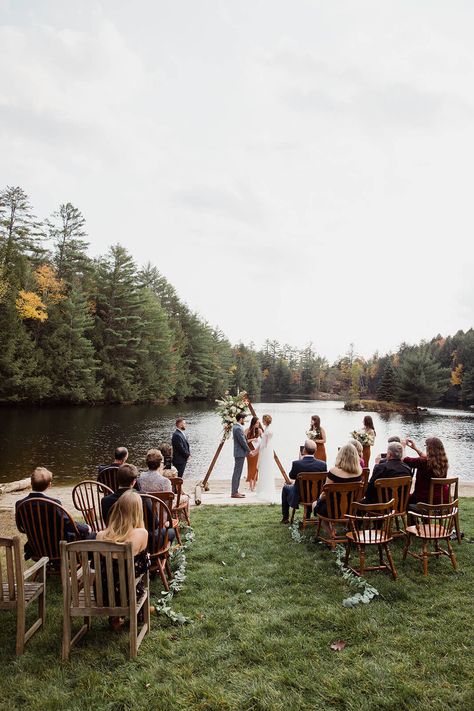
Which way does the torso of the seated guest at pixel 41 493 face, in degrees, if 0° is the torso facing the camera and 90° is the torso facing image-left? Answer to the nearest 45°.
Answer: approximately 225°

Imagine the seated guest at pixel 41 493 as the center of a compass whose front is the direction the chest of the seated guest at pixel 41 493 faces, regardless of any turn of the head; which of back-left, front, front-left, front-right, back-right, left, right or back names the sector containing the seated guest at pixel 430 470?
front-right

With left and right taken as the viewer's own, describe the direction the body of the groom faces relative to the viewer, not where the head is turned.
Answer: facing to the right of the viewer

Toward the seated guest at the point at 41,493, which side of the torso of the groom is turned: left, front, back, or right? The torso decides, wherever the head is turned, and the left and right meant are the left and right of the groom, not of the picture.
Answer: right

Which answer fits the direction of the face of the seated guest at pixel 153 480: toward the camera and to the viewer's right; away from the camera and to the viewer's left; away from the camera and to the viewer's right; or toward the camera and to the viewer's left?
away from the camera and to the viewer's right

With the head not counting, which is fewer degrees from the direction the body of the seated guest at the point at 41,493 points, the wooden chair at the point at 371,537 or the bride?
the bride

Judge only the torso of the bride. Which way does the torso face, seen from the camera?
to the viewer's left

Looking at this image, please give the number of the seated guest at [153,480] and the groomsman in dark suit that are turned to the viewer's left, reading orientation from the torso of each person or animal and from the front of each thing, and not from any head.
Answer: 0

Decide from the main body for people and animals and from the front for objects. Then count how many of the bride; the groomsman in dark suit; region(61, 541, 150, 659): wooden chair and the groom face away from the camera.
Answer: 1

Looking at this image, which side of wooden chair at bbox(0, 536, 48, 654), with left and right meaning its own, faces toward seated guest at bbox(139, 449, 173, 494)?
front
